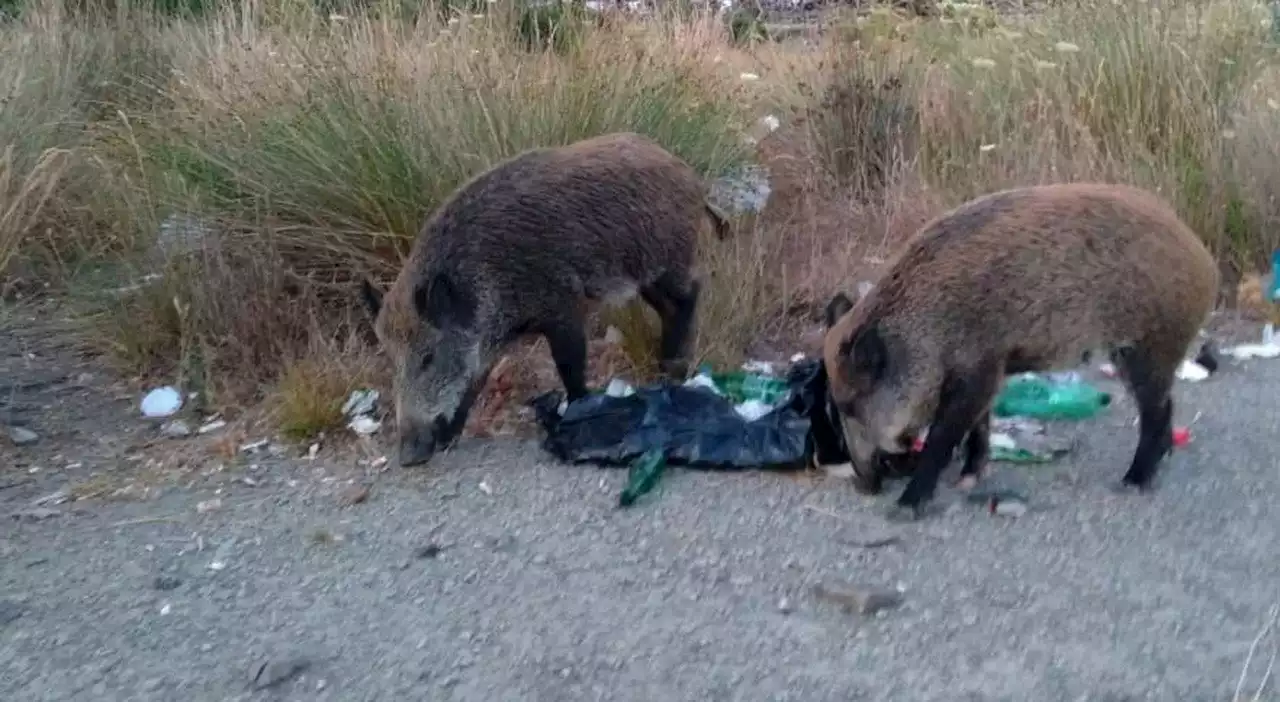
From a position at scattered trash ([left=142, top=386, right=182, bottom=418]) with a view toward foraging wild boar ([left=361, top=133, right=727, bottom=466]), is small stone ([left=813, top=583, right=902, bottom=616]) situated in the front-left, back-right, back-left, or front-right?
front-right

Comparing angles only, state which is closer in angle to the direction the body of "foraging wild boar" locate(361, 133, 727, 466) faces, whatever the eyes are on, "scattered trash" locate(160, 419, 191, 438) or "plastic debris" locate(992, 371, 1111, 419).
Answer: the scattered trash

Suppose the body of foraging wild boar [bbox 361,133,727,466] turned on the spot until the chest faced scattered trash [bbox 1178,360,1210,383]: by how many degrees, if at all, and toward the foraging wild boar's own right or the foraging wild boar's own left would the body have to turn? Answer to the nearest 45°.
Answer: approximately 135° to the foraging wild boar's own left

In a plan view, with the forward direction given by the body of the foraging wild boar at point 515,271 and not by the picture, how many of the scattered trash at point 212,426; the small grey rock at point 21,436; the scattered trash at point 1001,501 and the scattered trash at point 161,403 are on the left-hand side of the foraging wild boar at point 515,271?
1

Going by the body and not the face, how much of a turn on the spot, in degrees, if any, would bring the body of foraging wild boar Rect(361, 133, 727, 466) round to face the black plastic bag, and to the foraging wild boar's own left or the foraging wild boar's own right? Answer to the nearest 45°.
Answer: approximately 90° to the foraging wild boar's own left

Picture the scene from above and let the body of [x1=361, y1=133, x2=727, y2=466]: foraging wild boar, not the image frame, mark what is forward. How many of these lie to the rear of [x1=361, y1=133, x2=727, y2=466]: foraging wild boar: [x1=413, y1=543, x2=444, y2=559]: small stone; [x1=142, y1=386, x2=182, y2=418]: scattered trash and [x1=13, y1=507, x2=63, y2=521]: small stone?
0

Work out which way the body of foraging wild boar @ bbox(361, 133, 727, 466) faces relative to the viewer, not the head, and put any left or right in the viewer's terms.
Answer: facing the viewer and to the left of the viewer

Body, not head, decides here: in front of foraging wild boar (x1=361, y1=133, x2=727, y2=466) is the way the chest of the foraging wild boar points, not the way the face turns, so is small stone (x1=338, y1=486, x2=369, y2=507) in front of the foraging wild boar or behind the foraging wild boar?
in front

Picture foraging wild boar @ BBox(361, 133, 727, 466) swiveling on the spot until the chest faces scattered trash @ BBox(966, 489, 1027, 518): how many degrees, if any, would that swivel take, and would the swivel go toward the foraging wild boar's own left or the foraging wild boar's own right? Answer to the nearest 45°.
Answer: approximately 90° to the foraging wild boar's own left

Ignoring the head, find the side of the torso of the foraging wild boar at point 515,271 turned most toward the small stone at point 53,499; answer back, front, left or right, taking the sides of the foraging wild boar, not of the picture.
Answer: front

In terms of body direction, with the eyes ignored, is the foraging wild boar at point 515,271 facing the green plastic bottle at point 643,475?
no

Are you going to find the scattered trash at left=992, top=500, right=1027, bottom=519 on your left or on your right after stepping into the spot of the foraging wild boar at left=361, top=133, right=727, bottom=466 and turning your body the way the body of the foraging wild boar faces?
on your left

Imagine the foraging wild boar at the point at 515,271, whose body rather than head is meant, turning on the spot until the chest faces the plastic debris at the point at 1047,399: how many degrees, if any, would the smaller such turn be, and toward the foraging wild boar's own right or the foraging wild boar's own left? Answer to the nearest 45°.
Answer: approximately 135° to the foraging wild boar's own left

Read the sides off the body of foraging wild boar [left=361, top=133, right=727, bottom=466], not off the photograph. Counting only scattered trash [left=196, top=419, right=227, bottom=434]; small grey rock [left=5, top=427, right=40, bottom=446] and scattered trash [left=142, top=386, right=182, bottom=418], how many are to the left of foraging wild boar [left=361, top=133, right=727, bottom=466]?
0

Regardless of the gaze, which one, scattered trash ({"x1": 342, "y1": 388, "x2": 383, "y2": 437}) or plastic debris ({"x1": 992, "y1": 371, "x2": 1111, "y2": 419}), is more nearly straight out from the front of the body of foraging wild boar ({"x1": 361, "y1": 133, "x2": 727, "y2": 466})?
the scattered trash

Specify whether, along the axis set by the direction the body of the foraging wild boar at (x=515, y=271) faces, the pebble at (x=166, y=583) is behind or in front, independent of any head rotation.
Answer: in front

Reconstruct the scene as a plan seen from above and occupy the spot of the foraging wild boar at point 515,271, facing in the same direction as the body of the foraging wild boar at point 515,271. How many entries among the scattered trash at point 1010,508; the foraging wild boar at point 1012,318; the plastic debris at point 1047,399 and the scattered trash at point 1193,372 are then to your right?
0

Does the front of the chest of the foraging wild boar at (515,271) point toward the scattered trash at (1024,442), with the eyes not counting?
no
